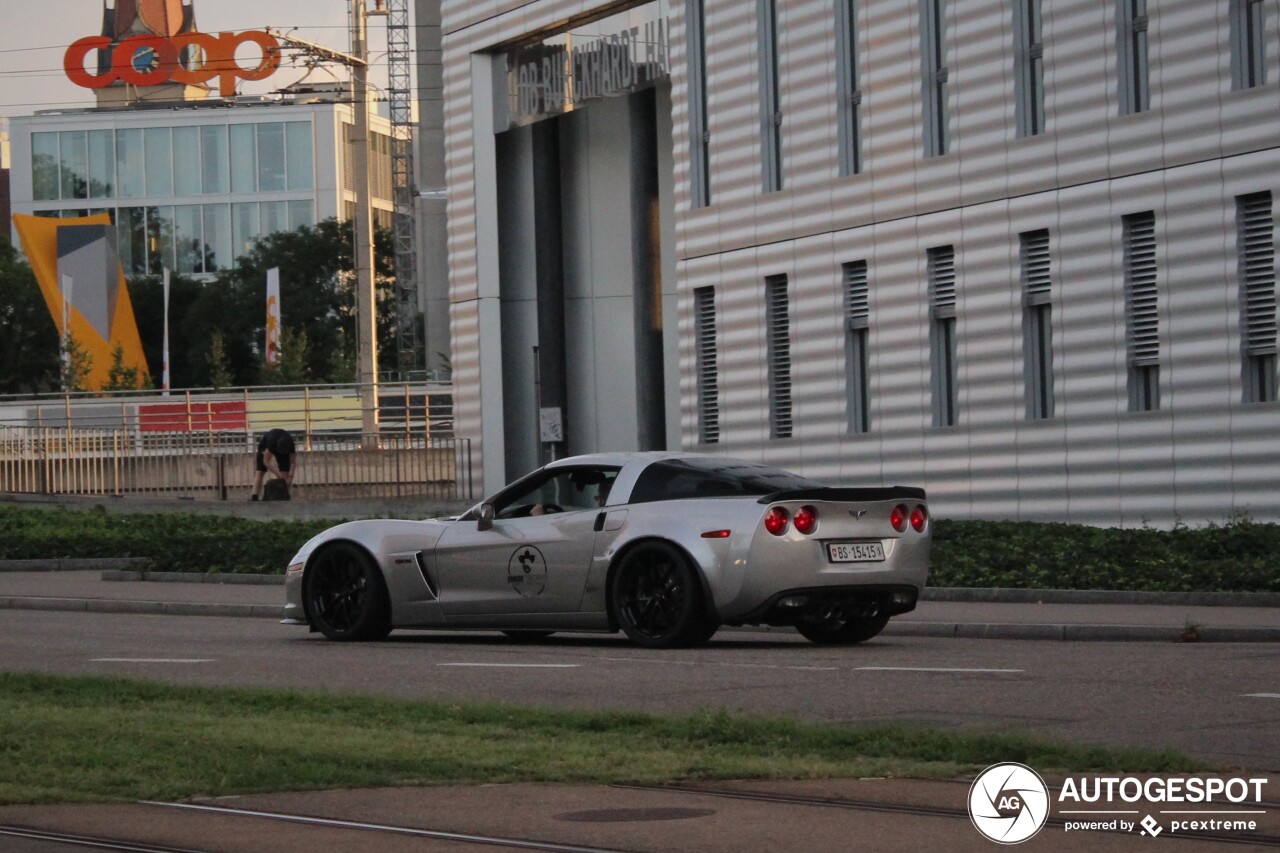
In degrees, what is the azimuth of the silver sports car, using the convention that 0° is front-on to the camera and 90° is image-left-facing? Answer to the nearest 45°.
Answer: approximately 135°

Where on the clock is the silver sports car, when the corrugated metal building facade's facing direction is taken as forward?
The silver sports car is roughly at 11 o'clock from the corrugated metal building facade.

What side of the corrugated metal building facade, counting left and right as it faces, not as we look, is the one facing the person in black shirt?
right

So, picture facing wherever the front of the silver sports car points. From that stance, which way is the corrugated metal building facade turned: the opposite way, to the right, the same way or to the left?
to the left

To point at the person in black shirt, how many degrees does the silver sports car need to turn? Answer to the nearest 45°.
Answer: approximately 45° to its right

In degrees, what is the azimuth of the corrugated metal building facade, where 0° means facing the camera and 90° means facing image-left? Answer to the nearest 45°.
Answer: approximately 45°

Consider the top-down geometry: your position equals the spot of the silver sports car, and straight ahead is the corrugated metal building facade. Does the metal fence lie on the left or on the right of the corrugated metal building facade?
left
